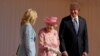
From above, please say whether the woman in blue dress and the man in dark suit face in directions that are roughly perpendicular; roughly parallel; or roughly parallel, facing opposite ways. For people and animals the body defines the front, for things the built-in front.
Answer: roughly perpendicular

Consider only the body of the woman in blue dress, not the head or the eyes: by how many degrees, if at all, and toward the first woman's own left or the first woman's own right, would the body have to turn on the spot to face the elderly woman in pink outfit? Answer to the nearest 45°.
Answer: approximately 45° to the first woman's own left

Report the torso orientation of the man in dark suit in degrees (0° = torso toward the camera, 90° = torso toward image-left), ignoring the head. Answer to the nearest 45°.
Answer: approximately 0°

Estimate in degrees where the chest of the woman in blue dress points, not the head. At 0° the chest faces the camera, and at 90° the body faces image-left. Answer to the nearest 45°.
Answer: approximately 270°

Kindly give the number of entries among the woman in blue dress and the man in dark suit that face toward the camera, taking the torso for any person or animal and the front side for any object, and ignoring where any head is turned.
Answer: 1

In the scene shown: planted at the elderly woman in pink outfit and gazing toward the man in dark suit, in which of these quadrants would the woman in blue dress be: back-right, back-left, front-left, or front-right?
back-right
